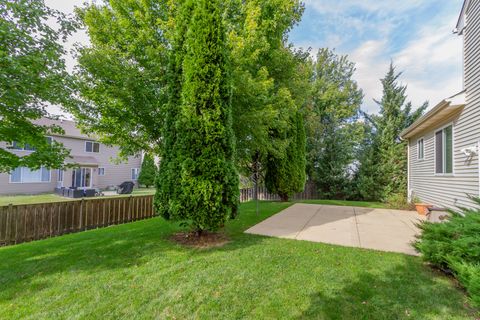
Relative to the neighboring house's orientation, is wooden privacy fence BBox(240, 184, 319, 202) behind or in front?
behind

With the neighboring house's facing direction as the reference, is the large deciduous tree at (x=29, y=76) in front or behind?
behind

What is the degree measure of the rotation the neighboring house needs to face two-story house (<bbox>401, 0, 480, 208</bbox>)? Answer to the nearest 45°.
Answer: approximately 180°

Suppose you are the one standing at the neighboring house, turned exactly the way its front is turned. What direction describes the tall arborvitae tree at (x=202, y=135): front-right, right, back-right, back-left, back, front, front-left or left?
back

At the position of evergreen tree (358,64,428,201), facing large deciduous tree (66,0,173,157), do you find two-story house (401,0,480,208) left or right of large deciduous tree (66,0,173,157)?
left

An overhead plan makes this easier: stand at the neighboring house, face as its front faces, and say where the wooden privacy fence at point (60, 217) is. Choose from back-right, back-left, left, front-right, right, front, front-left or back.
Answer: back

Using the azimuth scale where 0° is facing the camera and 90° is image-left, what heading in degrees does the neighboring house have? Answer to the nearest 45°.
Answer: approximately 180°

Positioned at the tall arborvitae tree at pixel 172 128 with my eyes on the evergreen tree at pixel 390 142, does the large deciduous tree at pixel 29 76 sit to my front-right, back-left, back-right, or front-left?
back-left
